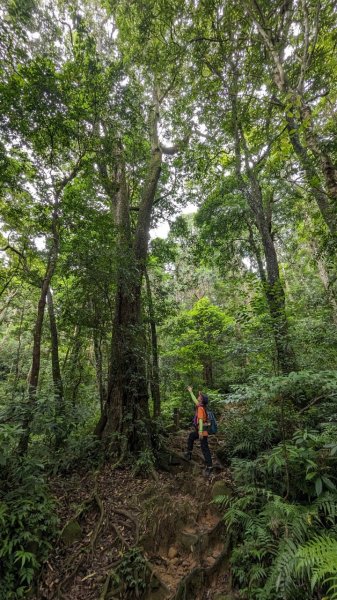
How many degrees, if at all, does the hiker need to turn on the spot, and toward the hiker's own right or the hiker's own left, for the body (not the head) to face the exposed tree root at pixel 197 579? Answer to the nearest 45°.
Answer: approximately 90° to the hiker's own left

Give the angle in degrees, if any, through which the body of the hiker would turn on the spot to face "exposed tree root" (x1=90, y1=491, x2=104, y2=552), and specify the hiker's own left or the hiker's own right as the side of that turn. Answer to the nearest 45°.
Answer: approximately 45° to the hiker's own left

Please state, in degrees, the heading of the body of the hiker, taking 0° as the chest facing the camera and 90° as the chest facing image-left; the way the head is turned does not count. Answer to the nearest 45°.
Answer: approximately 90°

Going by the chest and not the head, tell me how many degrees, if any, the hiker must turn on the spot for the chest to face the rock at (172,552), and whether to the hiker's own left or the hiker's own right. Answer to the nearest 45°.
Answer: approximately 90° to the hiker's own left

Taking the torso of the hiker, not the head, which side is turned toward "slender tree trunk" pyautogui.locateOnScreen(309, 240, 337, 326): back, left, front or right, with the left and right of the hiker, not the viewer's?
back

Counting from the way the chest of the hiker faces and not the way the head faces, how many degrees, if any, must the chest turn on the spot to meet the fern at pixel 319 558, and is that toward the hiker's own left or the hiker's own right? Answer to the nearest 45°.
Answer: approximately 90° to the hiker's own left
